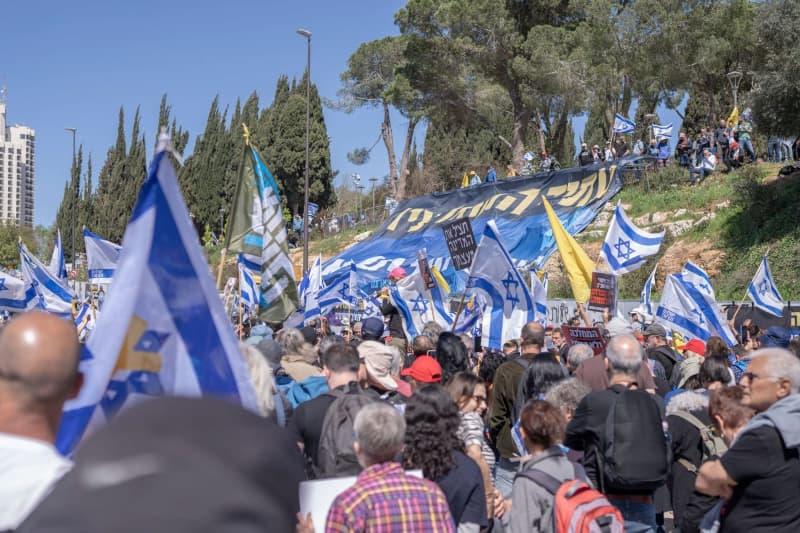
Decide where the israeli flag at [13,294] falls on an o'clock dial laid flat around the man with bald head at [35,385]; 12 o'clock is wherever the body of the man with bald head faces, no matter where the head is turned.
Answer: The israeli flag is roughly at 12 o'clock from the man with bald head.

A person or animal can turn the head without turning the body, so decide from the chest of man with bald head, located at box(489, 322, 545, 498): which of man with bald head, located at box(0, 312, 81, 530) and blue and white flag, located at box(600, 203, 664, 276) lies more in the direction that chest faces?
the blue and white flag

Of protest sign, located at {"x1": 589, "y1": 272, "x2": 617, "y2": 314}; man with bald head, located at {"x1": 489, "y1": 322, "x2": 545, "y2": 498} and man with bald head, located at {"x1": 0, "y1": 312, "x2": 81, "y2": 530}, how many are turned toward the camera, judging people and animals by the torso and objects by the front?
1

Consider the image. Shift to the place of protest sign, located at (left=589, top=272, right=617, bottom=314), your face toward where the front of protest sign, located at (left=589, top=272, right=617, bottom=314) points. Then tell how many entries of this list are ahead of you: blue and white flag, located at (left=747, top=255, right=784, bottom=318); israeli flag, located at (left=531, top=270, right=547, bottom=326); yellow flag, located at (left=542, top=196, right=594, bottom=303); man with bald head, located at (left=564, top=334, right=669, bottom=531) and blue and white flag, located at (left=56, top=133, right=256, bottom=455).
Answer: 2

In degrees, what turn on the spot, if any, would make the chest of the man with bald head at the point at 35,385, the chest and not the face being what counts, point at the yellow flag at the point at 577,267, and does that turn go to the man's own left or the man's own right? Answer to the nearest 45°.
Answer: approximately 45° to the man's own right

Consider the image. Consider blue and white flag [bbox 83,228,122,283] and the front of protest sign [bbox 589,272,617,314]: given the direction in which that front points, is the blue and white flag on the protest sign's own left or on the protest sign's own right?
on the protest sign's own right

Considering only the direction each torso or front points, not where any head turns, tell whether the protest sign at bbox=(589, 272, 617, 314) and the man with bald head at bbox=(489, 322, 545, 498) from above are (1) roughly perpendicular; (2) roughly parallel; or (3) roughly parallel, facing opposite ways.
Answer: roughly parallel, facing opposite ways

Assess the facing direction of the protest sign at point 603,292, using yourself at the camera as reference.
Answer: facing the viewer

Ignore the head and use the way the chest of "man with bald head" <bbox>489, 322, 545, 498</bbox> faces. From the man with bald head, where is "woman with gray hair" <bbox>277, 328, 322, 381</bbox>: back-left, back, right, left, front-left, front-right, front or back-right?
left

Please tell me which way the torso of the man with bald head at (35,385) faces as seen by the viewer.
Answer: away from the camera

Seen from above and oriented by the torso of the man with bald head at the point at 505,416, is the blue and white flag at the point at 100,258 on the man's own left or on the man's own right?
on the man's own left

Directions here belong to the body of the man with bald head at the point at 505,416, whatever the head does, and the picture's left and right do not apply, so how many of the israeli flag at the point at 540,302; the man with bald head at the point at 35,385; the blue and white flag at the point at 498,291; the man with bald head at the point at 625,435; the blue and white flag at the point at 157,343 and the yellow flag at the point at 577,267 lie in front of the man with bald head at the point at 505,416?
3

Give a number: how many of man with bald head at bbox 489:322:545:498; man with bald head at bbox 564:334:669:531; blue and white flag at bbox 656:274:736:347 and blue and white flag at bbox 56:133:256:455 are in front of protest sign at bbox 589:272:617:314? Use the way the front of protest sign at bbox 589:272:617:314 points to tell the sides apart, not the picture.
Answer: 3

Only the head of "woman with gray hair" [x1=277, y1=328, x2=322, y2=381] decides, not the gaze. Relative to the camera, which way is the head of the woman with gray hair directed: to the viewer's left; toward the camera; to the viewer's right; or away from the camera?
away from the camera

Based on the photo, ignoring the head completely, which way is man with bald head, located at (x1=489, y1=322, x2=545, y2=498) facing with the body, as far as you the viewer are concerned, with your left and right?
facing away from the viewer

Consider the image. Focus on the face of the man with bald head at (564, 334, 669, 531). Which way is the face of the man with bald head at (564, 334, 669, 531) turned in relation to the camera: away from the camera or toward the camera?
away from the camera
